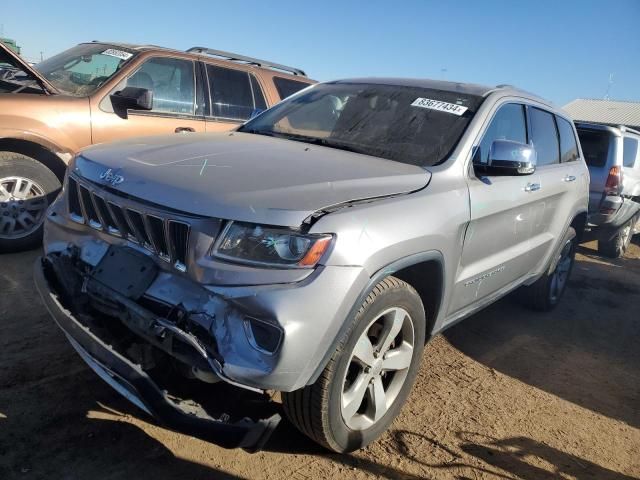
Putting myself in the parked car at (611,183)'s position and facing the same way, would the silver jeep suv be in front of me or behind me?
behind

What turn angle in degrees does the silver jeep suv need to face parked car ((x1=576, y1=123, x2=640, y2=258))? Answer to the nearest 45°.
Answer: approximately 180°

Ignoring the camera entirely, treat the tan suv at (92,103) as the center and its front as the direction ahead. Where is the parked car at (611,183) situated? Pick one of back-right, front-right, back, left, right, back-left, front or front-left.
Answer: back-left

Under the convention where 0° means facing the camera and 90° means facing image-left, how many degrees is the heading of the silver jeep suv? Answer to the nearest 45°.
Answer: approximately 45°

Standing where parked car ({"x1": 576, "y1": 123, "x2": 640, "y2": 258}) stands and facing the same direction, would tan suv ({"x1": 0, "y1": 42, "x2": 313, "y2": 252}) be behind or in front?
behind

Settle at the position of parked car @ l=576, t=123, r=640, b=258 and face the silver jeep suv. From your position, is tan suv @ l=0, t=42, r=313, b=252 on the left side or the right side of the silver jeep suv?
right

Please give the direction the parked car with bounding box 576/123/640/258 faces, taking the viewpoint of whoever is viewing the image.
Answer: facing away from the viewer and to the right of the viewer
